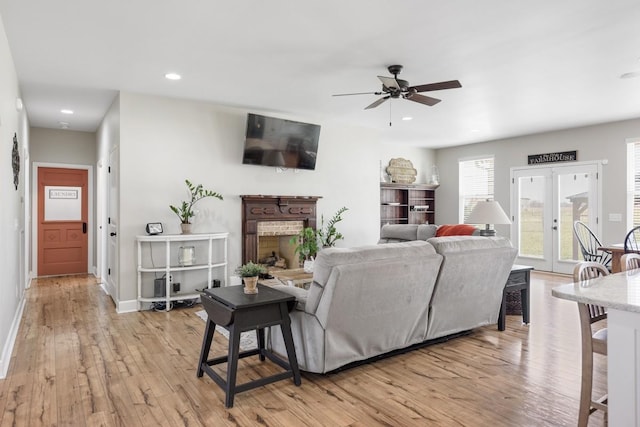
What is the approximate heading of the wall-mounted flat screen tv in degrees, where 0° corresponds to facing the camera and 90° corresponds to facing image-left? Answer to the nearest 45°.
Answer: approximately 315°

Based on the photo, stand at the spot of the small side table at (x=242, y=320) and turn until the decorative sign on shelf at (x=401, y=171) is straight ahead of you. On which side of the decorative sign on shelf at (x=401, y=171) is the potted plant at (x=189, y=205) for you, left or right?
left

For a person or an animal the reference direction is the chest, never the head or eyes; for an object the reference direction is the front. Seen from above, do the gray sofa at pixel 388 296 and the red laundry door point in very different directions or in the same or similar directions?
very different directions

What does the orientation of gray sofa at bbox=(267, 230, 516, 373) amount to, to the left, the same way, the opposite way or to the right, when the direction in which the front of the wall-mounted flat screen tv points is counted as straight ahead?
the opposite way

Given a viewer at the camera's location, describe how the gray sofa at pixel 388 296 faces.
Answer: facing away from the viewer and to the left of the viewer

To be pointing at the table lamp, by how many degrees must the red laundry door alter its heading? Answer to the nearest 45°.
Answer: approximately 45° to its left

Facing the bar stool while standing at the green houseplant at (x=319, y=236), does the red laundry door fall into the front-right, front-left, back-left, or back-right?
back-right

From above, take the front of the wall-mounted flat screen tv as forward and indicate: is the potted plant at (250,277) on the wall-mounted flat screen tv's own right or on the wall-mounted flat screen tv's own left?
on the wall-mounted flat screen tv's own right

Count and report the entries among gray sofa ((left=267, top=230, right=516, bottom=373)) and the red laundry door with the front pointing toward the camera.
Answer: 1

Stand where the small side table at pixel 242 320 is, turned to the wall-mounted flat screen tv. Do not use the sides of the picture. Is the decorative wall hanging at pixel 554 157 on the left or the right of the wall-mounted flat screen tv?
right

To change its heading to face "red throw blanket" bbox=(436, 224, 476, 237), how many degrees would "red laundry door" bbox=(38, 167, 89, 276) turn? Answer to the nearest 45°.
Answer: approximately 45° to its left
